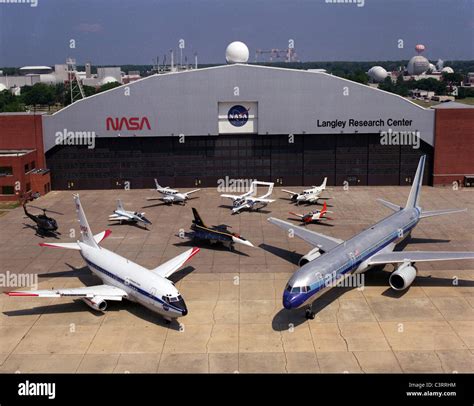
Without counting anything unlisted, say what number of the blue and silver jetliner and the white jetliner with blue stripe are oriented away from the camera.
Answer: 0

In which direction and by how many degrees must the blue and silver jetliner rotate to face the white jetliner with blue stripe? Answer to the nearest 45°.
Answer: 0° — it already faces it

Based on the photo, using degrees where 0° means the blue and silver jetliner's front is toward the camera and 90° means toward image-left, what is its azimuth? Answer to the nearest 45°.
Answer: approximately 45°

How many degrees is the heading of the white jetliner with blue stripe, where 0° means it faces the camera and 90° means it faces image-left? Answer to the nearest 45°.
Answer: approximately 315°
